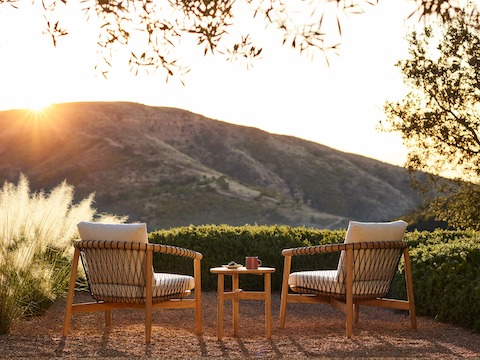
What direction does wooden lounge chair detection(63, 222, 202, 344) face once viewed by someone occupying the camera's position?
facing away from the viewer and to the right of the viewer

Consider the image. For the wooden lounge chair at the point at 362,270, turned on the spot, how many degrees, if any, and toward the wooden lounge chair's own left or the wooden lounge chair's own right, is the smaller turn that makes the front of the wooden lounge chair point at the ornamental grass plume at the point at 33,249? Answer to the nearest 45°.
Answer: approximately 45° to the wooden lounge chair's own left

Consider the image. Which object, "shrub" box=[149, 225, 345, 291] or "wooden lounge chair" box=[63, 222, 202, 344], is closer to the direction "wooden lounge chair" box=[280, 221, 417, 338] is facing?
the shrub

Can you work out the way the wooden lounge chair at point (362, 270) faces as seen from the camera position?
facing away from the viewer and to the left of the viewer

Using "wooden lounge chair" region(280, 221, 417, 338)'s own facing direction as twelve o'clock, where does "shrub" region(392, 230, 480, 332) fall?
The shrub is roughly at 3 o'clock from the wooden lounge chair.
